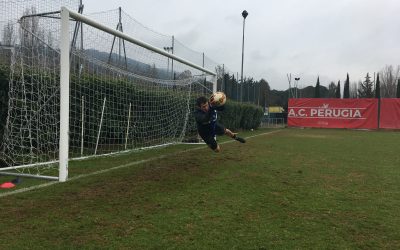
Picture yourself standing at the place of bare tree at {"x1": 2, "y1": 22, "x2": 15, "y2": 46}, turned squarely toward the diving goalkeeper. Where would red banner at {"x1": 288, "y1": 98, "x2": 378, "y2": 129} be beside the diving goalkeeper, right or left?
left

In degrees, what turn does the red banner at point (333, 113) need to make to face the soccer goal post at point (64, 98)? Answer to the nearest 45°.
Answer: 0° — it already faces it

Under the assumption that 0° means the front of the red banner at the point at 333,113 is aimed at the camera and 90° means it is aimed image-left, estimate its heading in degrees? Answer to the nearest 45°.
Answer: approximately 0°

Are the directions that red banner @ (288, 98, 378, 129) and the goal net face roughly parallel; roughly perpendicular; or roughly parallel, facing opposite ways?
roughly perpendicular

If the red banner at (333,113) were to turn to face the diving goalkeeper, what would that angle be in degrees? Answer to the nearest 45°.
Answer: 0° — it already faces them

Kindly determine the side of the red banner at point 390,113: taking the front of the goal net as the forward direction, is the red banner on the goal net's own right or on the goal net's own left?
on the goal net's own left

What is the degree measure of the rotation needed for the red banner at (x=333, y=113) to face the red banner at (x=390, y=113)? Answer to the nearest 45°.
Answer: approximately 90° to its left
